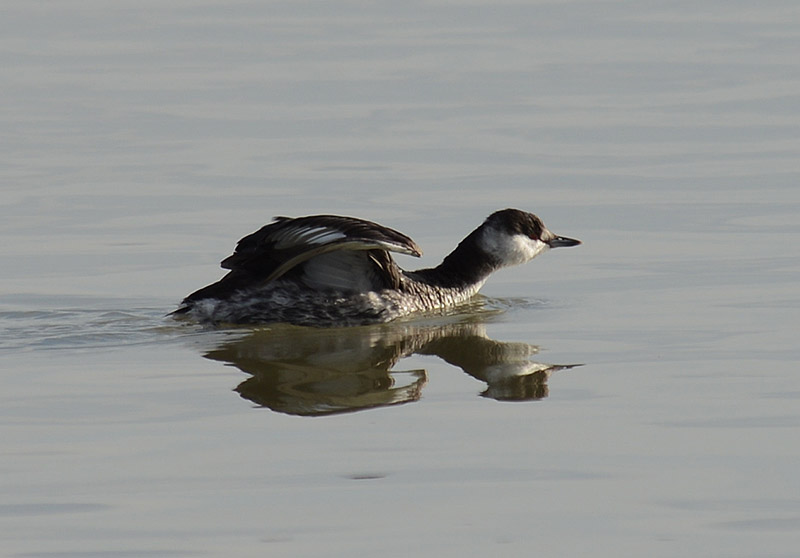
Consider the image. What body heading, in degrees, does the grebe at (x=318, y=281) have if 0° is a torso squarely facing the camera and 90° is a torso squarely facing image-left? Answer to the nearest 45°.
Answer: approximately 270°
